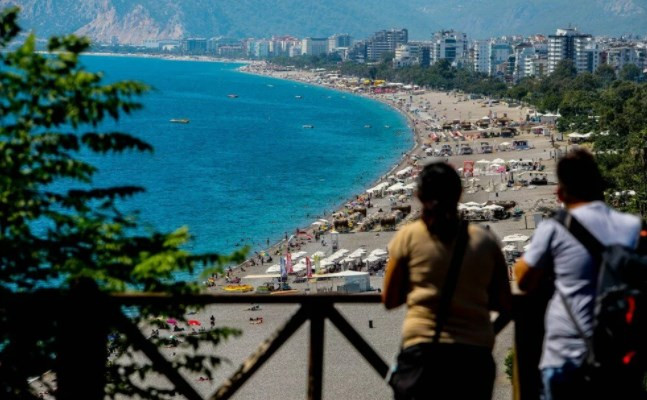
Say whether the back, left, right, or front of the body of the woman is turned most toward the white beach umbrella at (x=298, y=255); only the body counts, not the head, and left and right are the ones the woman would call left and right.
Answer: front

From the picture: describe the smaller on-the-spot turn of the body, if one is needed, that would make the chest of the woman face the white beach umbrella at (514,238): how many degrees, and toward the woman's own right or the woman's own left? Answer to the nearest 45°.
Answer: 0° — they already face it

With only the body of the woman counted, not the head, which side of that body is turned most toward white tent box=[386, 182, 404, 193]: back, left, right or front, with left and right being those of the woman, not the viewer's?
front

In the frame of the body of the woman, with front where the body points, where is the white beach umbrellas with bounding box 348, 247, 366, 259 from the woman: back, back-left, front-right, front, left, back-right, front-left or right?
front

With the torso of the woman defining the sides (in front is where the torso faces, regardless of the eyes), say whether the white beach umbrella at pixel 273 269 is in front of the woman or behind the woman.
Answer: in front

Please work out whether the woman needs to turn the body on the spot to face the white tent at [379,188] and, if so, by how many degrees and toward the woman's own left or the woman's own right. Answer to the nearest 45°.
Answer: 0° — they already face it

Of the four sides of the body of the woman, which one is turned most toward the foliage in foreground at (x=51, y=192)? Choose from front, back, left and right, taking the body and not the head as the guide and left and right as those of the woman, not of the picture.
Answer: left

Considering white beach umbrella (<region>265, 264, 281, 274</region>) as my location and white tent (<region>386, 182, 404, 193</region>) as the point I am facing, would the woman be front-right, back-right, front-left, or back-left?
back-right

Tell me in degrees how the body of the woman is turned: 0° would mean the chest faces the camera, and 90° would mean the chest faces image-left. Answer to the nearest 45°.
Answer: approximately 180°

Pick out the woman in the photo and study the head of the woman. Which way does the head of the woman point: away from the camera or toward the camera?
away from the camera

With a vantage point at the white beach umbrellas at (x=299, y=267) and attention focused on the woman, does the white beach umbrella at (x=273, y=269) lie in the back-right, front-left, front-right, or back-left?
back-right

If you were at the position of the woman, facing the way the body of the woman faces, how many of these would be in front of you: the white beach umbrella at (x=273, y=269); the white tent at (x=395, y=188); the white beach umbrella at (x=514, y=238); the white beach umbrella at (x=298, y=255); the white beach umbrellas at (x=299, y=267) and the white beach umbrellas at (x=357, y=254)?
6

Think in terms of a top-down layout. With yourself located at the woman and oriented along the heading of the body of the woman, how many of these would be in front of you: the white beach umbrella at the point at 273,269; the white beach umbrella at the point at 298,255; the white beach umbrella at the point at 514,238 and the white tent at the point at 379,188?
4

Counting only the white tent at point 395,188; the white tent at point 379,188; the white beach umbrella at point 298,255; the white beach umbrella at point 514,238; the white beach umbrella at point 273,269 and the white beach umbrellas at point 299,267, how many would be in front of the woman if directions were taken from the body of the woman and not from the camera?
6
